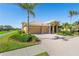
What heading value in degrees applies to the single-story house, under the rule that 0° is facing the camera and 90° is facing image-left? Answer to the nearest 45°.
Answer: approximately 0°
